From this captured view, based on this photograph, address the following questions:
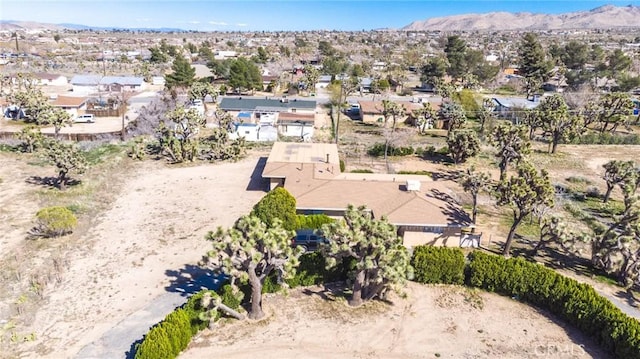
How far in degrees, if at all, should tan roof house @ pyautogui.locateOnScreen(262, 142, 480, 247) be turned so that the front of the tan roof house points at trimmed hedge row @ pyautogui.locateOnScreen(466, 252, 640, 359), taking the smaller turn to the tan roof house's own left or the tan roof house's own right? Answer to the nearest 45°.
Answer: approximately 45° to the tan roof house's own left

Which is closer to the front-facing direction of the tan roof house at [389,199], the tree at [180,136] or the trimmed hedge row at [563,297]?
the trimmed hedge row

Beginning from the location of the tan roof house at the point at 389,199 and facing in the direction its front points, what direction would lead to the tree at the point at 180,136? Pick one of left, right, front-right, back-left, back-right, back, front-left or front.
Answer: back-right

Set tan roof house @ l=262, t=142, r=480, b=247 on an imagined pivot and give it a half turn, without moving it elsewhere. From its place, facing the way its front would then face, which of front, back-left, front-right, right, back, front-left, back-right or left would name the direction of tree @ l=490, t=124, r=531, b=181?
front-right

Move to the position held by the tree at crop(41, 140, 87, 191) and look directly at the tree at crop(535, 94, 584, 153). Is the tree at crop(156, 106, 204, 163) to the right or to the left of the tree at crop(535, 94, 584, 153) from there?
left

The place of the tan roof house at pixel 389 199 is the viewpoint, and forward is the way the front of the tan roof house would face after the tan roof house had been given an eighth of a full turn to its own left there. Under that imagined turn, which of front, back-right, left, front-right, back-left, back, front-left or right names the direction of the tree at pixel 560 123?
left

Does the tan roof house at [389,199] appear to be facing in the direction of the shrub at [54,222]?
no

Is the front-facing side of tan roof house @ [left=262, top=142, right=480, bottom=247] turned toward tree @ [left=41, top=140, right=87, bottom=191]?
no

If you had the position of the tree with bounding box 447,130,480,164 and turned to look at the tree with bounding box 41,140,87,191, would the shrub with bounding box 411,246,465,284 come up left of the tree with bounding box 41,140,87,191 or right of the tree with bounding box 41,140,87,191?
left

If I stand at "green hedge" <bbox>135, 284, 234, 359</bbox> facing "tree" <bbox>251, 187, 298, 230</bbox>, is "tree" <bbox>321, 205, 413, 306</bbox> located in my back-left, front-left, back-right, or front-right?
front-right

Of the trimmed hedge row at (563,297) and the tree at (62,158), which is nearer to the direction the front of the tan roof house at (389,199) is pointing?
the trimmed hedge row

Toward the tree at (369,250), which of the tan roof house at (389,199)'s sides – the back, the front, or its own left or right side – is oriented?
front

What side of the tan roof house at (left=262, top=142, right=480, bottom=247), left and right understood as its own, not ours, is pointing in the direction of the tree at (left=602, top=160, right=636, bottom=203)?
left

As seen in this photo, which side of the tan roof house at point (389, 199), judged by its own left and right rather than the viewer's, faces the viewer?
front

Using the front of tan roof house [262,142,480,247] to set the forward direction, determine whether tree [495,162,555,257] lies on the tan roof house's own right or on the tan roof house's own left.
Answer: on the tan roof house's own left

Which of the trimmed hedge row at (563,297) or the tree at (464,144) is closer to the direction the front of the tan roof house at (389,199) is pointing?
the trimmed hedge row

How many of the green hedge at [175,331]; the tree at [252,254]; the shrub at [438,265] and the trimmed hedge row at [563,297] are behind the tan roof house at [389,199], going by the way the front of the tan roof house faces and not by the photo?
0
